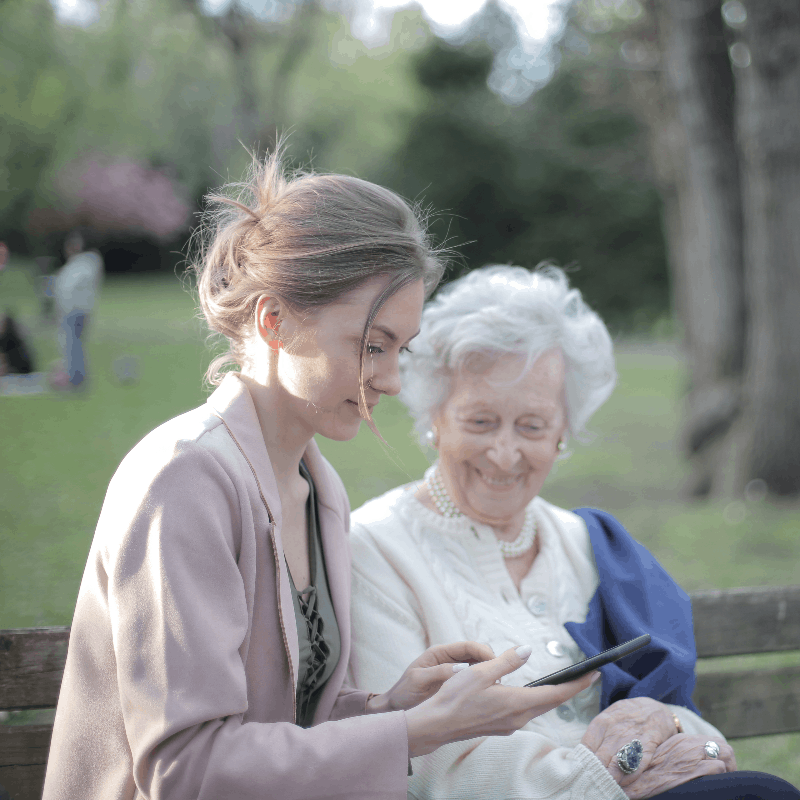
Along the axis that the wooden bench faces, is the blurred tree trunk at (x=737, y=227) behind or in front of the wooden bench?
behind

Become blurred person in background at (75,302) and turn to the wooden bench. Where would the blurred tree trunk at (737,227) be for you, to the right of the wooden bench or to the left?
left

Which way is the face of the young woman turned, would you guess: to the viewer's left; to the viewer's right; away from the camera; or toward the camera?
to the viewer's right

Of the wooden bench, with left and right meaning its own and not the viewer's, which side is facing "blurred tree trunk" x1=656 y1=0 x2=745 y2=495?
back

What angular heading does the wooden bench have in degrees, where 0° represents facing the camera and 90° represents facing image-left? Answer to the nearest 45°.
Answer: approximately 0°

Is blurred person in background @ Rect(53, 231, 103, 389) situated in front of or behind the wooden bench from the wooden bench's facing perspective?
behind
